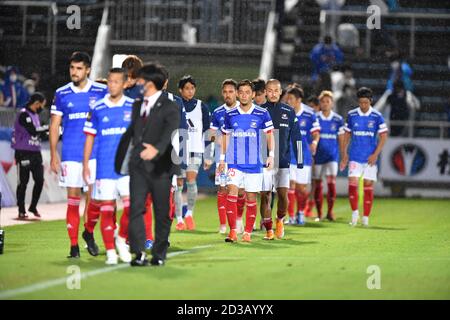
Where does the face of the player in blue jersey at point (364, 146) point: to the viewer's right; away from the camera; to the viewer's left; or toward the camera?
toward the camera

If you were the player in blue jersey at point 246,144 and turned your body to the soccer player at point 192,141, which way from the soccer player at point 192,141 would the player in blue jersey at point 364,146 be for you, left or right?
right

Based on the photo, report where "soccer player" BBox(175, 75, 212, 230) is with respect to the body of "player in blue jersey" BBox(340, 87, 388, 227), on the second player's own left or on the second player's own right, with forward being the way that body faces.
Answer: on the second player's own right

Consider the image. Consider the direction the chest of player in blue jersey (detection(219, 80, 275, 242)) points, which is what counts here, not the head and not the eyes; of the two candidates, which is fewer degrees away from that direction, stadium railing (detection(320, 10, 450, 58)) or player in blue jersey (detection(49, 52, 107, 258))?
the player in blue jersey

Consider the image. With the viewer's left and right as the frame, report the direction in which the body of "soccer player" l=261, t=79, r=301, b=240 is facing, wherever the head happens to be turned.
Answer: facing the viewer

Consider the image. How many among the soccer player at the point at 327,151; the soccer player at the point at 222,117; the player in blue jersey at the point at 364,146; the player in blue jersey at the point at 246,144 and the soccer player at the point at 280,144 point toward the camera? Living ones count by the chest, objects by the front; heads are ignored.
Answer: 5

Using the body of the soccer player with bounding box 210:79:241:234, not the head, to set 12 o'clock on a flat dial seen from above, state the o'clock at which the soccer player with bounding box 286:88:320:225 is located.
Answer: the soccer player with bounding box 286:88:320:225 is roughly at 7 o'clock from the soccer player with bounding box 210:79:241:234.

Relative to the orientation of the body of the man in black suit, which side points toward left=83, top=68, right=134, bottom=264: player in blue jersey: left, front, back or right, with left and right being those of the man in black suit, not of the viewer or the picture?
right

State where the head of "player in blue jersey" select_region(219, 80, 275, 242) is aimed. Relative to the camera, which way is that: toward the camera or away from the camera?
toward the camera

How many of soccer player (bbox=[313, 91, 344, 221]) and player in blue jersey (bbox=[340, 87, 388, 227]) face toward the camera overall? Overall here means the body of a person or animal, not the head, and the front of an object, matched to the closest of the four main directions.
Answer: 2

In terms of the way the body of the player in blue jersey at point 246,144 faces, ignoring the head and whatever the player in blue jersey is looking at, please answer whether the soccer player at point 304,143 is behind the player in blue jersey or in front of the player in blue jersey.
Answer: behind

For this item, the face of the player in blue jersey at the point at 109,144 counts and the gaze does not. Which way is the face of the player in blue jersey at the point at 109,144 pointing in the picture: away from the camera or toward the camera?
toward the camera

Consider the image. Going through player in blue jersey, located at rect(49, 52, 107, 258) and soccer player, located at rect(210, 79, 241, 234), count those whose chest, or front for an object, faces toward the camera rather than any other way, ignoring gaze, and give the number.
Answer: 2

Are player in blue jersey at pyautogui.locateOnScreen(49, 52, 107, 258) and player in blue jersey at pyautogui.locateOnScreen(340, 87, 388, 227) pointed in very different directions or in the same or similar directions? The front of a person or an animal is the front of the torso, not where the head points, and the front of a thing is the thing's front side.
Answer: same or similar directions

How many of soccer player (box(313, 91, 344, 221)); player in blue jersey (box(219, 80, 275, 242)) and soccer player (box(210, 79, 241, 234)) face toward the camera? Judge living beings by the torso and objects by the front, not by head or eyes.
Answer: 3

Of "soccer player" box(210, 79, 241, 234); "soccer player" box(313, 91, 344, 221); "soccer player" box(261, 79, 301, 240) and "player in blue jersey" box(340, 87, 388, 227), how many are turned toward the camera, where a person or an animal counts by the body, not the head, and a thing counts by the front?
4

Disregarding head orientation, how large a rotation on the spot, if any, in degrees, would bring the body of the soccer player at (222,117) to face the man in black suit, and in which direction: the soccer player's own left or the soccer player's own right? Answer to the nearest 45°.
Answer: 0° — they already face them

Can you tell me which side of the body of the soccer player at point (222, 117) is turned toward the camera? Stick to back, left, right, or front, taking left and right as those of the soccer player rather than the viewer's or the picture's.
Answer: front
